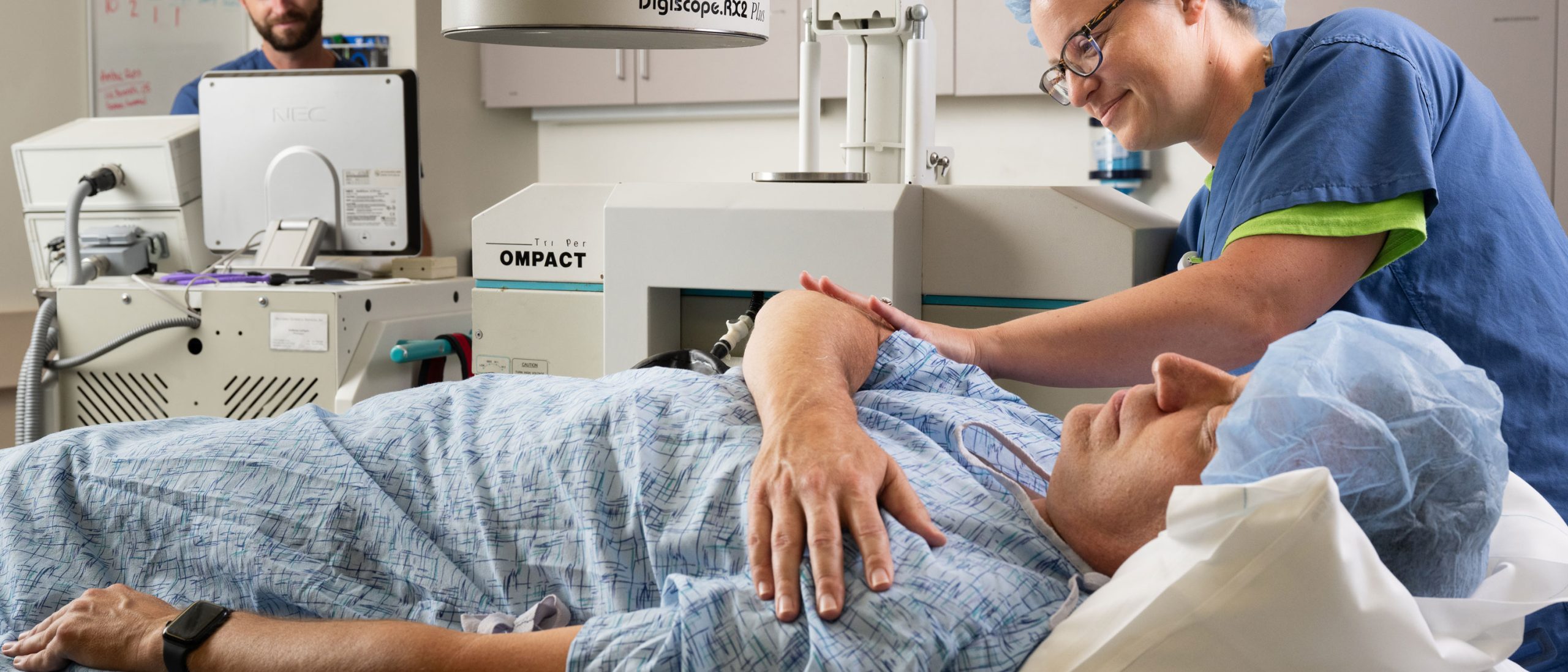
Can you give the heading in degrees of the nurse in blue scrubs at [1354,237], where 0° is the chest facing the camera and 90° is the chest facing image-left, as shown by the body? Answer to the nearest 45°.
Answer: approximately 90°

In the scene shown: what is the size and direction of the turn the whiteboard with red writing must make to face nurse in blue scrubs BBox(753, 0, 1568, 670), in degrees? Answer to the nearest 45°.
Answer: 0° — it already faces them

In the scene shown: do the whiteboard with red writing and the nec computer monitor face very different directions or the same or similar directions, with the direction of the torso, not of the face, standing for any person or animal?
very different directions

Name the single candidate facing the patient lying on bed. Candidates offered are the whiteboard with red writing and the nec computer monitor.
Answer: the whiteboard with red writing

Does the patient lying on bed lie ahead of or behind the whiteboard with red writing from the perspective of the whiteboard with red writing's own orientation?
ahead

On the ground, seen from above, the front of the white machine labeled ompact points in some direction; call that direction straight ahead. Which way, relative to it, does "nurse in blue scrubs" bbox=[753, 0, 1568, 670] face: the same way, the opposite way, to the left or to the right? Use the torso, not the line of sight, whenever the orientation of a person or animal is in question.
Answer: to the right

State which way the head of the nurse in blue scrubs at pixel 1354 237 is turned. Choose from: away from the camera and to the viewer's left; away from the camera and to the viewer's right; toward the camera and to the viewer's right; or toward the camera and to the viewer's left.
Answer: toward the camera and to the viewer's left

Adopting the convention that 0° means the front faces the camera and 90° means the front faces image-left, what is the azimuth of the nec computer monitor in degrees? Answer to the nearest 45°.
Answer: approximately 180°

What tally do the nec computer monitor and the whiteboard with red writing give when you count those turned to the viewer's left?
0

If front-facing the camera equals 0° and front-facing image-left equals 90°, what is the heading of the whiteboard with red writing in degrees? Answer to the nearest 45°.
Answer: approximately 0°
